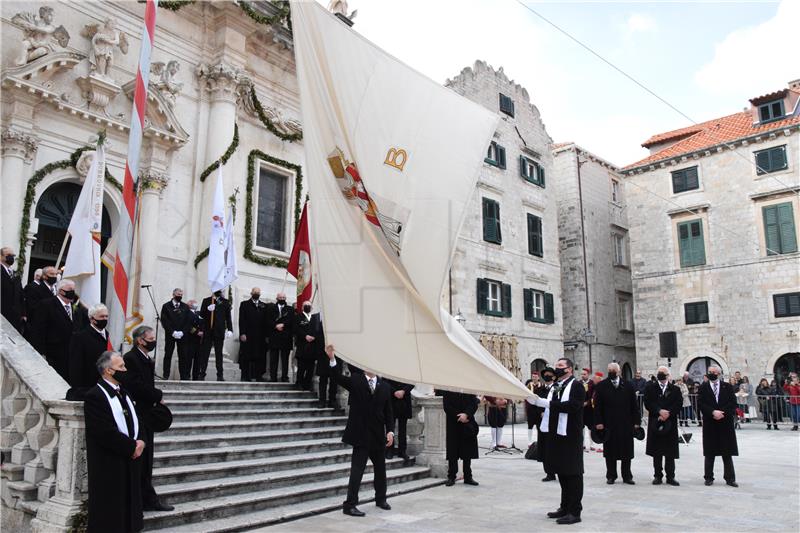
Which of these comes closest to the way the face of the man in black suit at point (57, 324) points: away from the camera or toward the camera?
toward the camera

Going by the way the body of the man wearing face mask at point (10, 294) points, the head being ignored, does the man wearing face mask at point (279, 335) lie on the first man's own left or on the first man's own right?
on the first man's own left

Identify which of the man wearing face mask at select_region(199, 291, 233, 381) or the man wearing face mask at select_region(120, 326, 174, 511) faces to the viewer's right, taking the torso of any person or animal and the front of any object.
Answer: the man wearing face mask at select_region(120, 326, 174, 511)

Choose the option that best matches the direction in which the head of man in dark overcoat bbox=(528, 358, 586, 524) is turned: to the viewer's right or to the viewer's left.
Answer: to the viewer's left

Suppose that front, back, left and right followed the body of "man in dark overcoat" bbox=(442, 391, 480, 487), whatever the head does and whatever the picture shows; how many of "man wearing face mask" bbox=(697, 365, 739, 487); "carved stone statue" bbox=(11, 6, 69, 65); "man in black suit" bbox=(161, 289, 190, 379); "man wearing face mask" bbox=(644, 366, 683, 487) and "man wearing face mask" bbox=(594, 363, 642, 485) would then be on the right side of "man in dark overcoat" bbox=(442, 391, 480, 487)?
2

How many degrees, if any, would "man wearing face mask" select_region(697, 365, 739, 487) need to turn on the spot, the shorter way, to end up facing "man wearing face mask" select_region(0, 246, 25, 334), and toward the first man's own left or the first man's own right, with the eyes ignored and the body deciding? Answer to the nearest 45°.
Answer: approximately 45° to the first man's own right

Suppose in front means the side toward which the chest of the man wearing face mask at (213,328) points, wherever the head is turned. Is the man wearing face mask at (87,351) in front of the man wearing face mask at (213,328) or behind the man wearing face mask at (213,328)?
in front

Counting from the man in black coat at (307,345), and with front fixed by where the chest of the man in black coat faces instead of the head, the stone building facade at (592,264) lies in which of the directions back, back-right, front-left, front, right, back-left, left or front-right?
back-left

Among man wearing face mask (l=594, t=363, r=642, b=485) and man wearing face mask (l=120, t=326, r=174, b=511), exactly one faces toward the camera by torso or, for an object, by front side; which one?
man wearing face mask (l=594, t=363, r=642, b=485)

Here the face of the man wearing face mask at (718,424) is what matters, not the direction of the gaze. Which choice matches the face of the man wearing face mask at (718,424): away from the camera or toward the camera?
toward the camera

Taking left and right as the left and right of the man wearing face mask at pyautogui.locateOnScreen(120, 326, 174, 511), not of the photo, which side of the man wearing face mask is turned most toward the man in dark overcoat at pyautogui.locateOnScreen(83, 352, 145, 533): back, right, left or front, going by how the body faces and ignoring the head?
right

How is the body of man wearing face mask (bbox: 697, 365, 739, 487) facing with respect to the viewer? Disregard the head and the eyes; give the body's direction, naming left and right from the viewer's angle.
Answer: facing the viewer

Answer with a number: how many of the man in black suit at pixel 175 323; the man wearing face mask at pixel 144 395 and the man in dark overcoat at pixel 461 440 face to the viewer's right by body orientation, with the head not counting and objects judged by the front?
1

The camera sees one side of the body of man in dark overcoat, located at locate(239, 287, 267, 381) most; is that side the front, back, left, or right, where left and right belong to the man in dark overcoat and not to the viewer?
front

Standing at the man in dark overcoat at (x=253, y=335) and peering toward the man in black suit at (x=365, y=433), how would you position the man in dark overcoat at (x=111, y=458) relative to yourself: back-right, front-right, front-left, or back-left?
front-right

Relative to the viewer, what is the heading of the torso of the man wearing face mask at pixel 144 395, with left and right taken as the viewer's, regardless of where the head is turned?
facing to the right of the viewer

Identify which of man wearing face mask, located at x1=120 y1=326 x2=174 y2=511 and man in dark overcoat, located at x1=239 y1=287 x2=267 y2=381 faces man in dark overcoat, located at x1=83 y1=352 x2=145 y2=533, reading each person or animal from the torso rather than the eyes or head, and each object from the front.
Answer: man in dark overcoat, located at x1=239 y1=287 x2=267 y2=381
